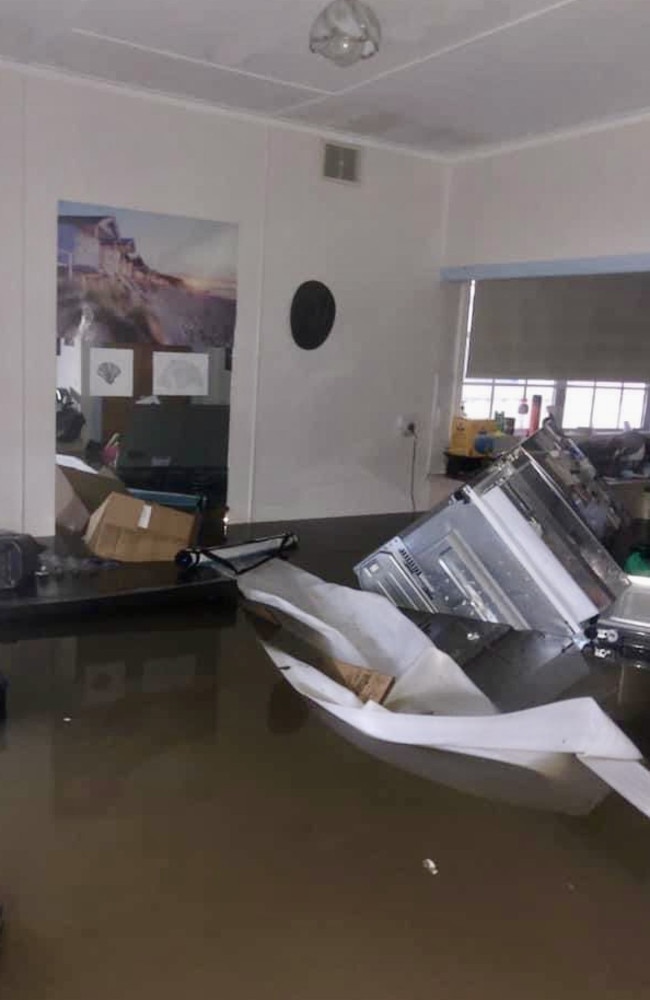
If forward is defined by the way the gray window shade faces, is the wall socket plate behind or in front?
in front

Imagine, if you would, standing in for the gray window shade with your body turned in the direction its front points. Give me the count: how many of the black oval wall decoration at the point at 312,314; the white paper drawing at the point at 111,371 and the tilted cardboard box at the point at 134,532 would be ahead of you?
3

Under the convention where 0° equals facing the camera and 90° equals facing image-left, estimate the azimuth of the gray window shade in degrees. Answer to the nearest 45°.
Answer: approximately 45°

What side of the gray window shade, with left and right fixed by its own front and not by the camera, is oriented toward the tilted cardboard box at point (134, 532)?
front

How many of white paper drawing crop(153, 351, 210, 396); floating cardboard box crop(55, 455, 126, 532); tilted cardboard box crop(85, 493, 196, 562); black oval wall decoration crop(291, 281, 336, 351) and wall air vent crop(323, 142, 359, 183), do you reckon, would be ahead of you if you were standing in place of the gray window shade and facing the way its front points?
5

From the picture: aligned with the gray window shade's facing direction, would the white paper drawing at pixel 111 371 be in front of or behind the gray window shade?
in front

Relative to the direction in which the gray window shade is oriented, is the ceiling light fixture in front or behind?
in front

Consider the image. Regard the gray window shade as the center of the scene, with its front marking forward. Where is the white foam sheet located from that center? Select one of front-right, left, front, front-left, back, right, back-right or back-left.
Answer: front-left
